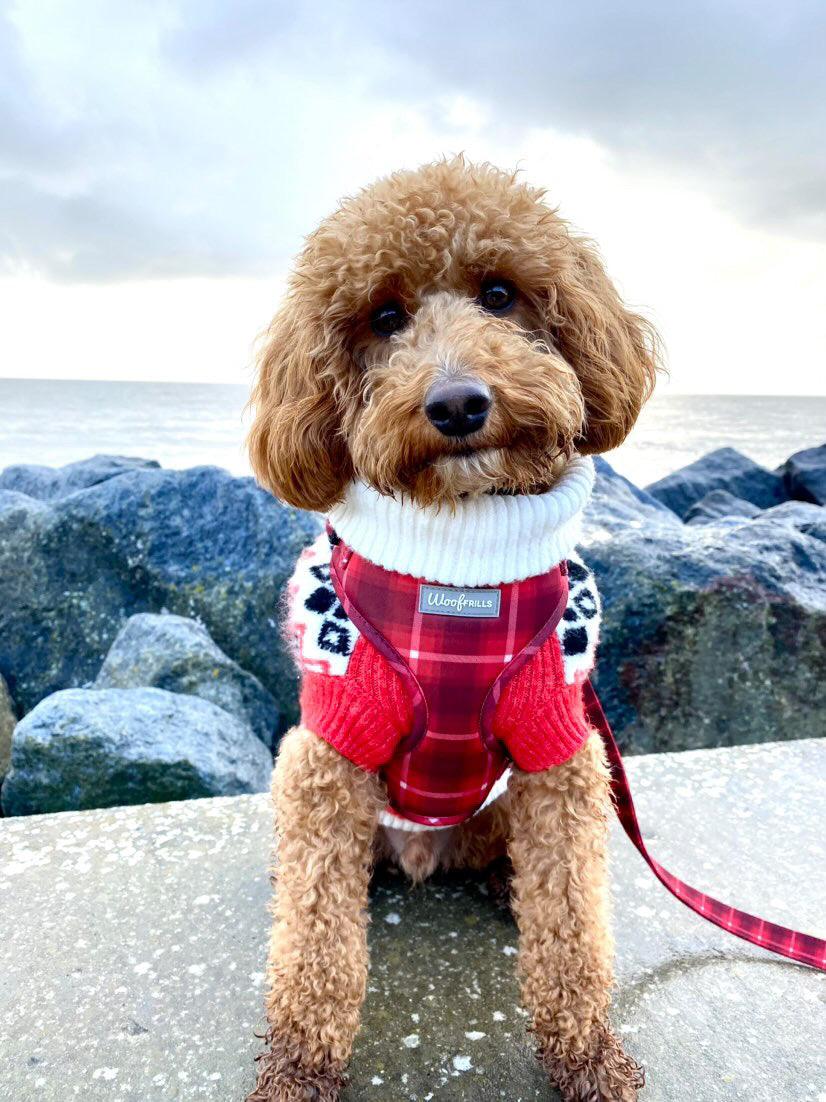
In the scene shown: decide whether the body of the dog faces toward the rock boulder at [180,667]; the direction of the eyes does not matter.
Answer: no

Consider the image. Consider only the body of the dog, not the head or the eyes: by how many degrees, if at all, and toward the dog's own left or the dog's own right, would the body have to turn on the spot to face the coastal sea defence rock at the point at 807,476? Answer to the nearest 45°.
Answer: approximately 135° to the dog's own left

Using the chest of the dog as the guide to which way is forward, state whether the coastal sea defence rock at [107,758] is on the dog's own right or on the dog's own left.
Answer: on the dog's own right

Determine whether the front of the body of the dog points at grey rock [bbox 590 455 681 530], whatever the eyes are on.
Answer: no

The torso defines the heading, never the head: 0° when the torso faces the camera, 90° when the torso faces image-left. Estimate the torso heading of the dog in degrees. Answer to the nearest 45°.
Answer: approximately 0°

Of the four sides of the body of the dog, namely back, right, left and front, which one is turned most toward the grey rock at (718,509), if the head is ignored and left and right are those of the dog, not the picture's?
back

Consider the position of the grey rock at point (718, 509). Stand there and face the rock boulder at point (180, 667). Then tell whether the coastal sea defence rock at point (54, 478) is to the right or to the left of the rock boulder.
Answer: right

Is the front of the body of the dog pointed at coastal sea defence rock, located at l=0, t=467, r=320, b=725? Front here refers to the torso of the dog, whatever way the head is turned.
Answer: no
